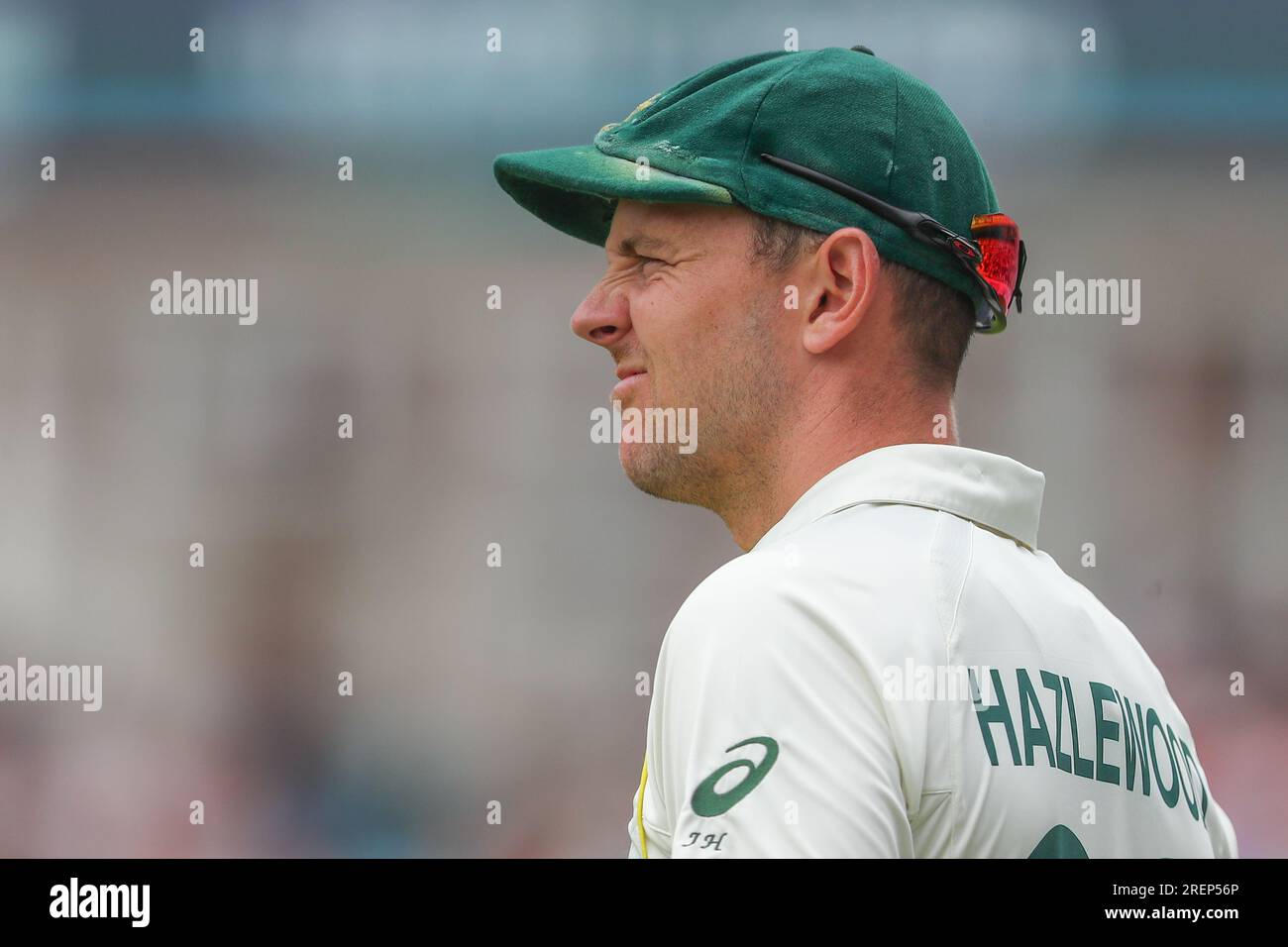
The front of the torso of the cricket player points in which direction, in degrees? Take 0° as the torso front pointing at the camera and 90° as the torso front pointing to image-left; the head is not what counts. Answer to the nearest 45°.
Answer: approximately 135°

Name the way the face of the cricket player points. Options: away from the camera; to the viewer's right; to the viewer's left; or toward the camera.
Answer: to the viewer's left
